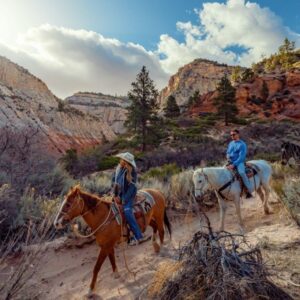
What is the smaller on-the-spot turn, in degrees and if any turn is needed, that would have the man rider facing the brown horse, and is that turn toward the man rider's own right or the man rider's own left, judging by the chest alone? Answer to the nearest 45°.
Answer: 0° — they already face it

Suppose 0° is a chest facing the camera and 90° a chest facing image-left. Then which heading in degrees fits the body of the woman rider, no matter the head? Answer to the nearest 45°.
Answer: approximately 90°

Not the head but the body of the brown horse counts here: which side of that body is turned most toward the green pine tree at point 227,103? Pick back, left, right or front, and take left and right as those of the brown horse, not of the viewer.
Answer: back

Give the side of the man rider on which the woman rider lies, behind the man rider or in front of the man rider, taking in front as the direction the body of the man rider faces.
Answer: in front

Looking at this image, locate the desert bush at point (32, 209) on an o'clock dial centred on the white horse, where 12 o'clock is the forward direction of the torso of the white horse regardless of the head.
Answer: The desert bush is roughly at 1 o'clock from the white horse.
